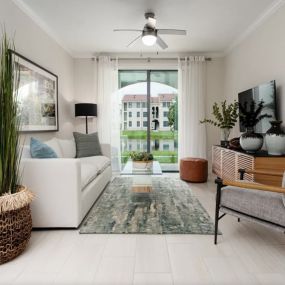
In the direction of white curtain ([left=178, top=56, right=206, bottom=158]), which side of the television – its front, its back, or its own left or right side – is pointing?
right

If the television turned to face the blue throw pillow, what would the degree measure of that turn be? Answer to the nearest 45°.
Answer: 0° — it already faces it

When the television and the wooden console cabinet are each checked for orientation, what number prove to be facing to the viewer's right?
0

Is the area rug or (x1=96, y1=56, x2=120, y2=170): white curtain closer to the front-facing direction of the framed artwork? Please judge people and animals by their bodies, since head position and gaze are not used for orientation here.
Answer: the area rug

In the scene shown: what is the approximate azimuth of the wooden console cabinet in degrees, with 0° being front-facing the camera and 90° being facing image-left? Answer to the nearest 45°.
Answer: approximately 45°

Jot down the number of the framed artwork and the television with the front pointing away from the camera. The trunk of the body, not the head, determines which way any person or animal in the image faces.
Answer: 0

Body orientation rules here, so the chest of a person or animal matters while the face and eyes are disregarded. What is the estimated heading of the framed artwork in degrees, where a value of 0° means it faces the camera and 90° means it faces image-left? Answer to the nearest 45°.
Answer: approximately 315°

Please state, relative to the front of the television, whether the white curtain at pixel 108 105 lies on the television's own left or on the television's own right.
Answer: on the television's own right

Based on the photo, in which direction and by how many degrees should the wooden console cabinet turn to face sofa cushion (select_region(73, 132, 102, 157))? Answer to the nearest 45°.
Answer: approximately 45° to its right
